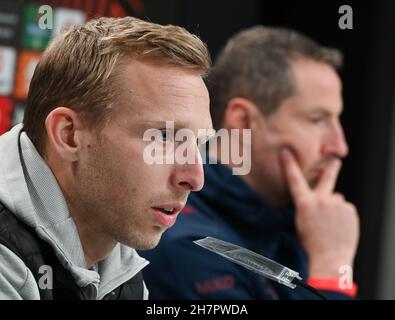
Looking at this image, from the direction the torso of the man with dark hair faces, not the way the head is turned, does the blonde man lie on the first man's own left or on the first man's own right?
on the first man's own right
